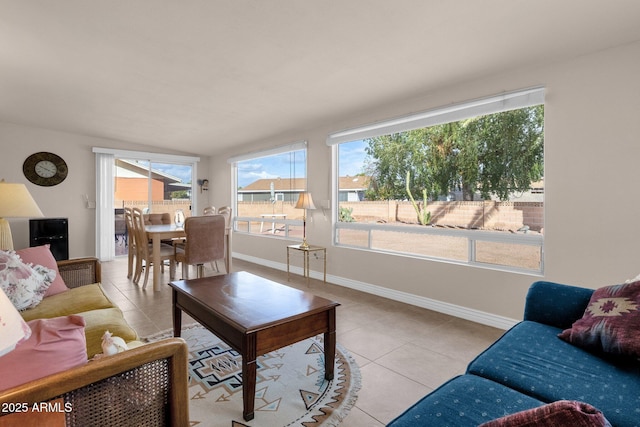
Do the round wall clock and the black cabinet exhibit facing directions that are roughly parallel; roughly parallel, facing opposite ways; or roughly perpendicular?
roughly parallel

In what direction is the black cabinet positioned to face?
toward the camera

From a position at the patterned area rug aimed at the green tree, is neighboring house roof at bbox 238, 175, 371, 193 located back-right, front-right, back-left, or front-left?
front-left

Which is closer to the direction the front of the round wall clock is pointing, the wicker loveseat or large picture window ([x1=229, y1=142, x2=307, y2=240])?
the wicker loveseat

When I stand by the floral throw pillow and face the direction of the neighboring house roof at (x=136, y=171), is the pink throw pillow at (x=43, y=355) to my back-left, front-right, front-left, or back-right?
back-right

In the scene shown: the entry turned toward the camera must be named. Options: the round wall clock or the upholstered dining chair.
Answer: the round wall clock

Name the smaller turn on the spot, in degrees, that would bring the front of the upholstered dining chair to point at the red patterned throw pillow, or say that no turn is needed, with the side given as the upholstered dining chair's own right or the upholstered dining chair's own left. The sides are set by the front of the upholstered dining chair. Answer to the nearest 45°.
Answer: approximately 180°

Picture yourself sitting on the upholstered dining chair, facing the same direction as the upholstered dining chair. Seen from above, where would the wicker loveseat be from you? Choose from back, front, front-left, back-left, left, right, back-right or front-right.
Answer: back-left

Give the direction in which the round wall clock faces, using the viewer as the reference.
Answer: facing the viewer

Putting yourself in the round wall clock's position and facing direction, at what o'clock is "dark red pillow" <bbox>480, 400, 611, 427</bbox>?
The dark red pillow is roughly at 12 o'clock from the round wall clock.

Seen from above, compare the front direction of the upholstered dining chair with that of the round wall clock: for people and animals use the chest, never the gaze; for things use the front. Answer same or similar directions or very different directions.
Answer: very different directions

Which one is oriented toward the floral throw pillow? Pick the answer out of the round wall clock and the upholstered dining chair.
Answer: the round wall clock

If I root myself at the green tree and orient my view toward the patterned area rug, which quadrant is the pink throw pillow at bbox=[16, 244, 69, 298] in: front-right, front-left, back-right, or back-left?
front-right

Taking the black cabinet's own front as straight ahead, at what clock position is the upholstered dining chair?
The upholstered dining chair is roughly at 11 o'clock from the black cabinet.

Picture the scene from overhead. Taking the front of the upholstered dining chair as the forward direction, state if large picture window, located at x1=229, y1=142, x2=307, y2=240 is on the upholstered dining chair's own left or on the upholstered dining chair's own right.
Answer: on the upholstered dining chair's own right

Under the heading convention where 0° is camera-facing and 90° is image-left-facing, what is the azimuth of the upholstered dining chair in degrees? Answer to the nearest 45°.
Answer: approximately 135°

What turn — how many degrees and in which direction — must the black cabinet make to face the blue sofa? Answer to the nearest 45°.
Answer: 0° — it already faces it

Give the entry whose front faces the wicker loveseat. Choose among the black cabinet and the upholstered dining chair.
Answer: the black cabinet

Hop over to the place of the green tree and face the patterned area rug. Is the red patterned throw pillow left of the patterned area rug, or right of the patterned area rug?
left
